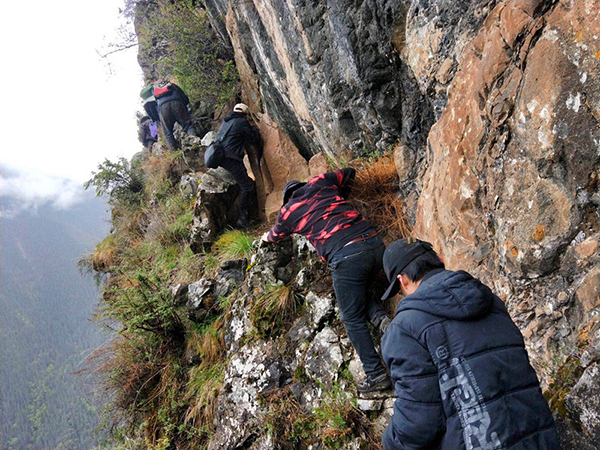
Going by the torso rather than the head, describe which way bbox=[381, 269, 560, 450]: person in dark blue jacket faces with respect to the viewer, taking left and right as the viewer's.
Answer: facing away from the viewer and to the left of the viewer

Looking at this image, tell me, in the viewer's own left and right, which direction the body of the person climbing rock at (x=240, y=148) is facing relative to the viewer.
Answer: facing away from the viewer and to the right of the viewer

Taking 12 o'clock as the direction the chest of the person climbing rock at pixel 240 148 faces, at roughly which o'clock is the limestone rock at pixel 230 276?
The limestone rock is roughly at 5 o'clock from the person climbing rock.

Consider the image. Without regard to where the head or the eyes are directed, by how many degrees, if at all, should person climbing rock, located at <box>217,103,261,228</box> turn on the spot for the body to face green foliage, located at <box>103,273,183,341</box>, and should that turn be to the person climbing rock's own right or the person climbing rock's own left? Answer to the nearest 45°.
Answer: approximately 180°

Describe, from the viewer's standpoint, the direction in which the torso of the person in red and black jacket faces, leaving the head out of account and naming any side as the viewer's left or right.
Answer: facing away from the viewer and to the left of the viewer

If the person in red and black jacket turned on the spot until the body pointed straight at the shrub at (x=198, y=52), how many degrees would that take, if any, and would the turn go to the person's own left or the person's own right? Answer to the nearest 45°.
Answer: approximately 45° to the person's own right
